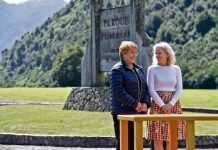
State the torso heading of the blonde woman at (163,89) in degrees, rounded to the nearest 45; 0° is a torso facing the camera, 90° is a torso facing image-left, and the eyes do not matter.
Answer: approximately 0°

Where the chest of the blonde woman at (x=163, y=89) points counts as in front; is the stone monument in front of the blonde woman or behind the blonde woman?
behind

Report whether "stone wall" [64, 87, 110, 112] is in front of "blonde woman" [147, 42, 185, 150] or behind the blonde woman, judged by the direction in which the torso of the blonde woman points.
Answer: behind
